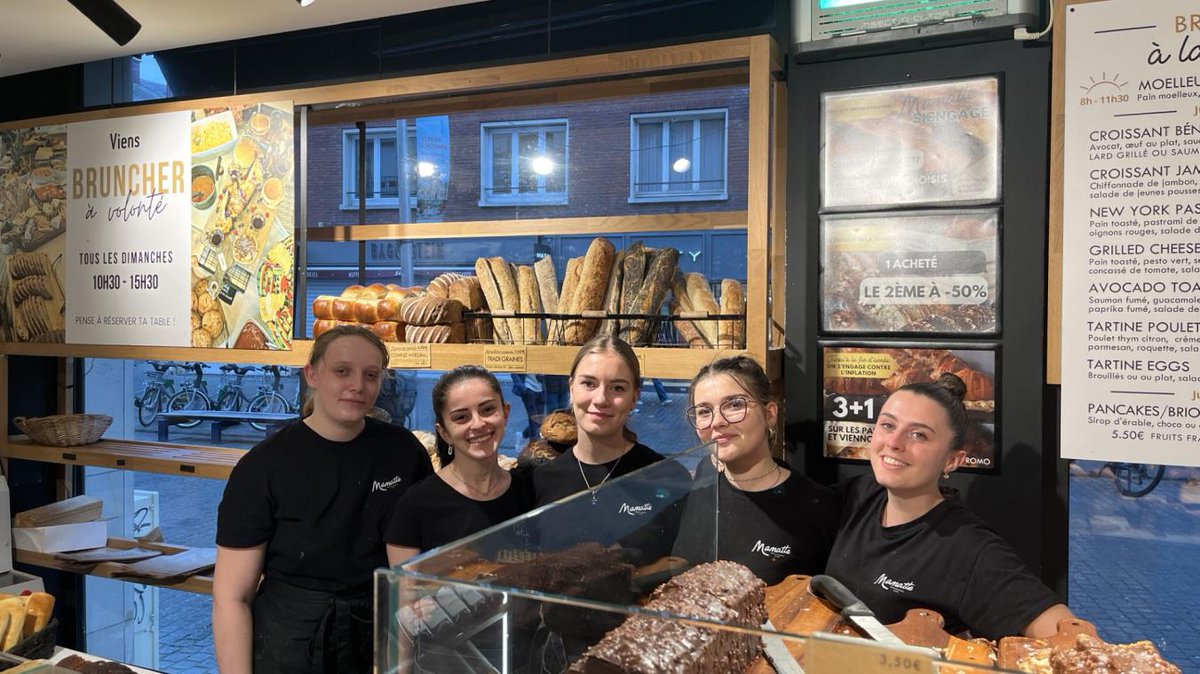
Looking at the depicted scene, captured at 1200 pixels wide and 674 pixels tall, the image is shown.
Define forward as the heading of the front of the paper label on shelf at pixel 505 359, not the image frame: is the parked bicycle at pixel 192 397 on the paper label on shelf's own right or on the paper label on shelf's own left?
on the paper label on shelf's own right

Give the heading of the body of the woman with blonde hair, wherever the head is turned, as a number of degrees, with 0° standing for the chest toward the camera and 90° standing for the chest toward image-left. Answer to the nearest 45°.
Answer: approximately 315°

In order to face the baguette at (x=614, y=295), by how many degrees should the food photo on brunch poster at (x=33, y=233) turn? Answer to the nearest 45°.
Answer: approximately 45° to its left

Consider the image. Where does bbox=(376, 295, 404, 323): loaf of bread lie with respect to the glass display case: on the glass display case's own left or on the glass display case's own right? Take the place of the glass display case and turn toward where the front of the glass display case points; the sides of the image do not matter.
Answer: on the glass display case's own right

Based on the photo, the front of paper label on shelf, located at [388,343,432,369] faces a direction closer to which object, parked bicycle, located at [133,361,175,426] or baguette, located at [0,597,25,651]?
the baguette

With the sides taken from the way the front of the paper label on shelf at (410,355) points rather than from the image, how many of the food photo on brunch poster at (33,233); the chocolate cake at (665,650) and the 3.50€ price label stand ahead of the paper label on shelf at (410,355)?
2

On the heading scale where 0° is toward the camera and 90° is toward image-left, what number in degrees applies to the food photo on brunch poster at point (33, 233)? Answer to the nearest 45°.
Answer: approximately 0°

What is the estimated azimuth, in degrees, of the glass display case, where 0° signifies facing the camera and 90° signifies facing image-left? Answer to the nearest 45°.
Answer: approximately 45°

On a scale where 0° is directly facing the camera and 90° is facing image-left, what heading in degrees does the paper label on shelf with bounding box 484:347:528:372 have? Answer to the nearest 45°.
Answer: approximately 0°
